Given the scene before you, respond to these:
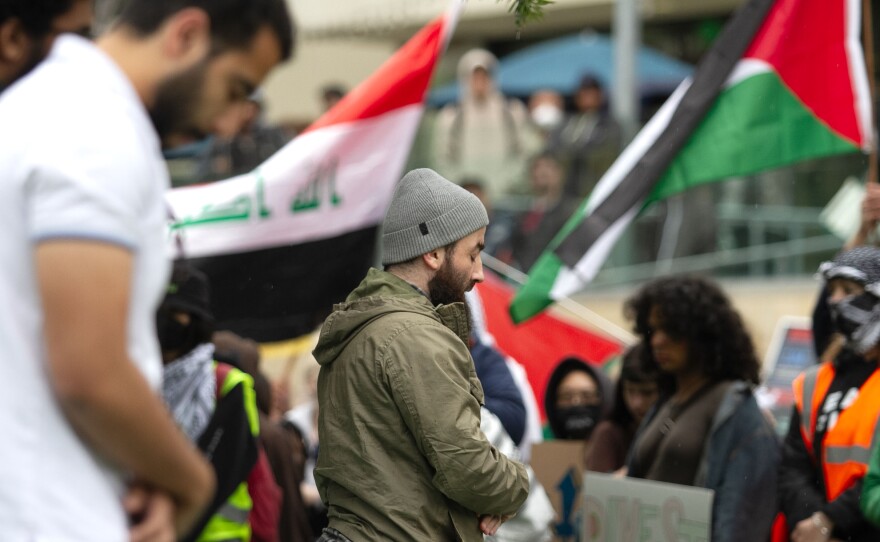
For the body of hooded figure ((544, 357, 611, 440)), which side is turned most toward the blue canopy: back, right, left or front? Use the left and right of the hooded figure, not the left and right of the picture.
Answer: back

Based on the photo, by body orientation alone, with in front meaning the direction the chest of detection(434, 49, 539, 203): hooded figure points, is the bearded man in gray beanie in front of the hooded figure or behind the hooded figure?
in front

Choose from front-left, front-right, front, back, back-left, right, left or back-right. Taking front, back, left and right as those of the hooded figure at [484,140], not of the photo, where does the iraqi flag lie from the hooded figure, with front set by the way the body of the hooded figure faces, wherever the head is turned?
front

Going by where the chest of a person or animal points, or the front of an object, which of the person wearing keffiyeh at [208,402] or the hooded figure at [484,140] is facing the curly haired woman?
the hooded figure

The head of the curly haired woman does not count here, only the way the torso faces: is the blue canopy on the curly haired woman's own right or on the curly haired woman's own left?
on the curly haired woman's own right

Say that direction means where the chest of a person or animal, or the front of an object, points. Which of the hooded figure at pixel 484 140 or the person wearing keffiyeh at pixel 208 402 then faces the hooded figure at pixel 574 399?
the hooded figure at pixel 484 140

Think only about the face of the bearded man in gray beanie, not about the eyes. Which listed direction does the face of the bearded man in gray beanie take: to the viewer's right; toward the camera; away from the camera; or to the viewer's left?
to the viewer's right

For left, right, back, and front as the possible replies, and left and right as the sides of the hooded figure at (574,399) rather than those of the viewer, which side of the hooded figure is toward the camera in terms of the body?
front

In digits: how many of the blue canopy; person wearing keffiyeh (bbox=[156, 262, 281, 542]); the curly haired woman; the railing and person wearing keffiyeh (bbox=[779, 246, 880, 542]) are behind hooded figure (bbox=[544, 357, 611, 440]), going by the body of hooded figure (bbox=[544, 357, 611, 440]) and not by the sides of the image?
2

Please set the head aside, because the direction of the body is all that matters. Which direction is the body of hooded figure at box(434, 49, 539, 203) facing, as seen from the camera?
toward the camera

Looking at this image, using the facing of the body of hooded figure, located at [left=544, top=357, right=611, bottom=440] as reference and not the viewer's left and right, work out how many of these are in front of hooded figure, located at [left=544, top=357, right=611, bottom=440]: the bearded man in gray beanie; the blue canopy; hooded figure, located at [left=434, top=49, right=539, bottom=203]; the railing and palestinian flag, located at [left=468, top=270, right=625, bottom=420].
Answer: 1

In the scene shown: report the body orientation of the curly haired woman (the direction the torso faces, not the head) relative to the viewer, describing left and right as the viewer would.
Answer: facing the viewer and to the left of the viewer

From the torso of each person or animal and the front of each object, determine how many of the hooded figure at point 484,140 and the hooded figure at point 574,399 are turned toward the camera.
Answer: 2

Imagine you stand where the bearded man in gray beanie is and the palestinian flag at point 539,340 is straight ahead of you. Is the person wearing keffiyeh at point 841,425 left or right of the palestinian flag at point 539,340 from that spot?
right

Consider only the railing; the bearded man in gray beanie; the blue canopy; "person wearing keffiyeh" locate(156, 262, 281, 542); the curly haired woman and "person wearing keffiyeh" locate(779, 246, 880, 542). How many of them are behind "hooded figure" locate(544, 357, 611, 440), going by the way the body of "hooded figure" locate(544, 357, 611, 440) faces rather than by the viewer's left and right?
2
